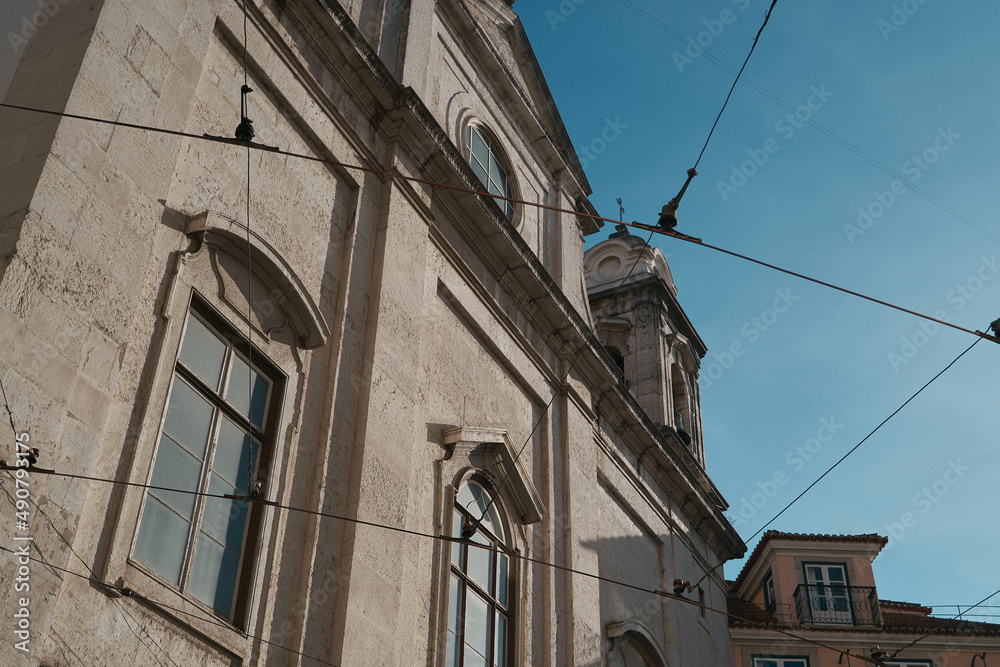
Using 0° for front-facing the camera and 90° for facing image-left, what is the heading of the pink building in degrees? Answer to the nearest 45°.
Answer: approximately 0°

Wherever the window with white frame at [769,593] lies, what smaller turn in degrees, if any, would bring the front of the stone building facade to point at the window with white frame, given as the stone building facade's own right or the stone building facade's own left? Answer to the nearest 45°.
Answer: approximately 90° to the stone building facade's own left

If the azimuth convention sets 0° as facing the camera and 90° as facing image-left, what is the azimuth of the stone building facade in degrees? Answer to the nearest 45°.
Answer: approximately 315°

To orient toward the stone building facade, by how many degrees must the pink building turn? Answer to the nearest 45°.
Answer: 0° — it already faces it

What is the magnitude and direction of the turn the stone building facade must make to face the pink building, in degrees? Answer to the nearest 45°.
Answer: approximately 90° to its left

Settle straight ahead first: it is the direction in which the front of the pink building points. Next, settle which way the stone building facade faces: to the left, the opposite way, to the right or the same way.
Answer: to the left

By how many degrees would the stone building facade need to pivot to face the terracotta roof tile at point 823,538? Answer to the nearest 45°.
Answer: approximately 90° to its left
